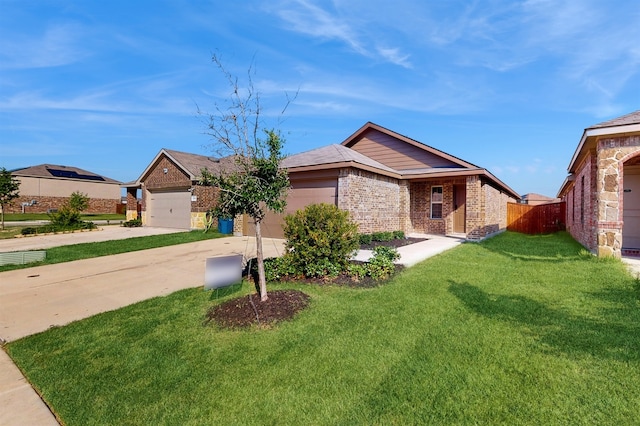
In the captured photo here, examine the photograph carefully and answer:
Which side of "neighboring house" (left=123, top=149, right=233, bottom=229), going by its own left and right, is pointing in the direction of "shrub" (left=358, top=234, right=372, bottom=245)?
left

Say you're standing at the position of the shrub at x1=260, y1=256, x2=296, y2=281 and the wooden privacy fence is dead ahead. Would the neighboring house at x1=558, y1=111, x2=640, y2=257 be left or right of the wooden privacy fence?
right

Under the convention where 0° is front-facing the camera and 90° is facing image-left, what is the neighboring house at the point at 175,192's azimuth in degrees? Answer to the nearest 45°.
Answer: approximately 45°

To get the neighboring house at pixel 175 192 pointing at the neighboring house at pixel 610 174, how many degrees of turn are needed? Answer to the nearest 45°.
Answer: approximately 90° to its left

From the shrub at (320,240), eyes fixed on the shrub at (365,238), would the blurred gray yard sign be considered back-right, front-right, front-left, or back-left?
back-left

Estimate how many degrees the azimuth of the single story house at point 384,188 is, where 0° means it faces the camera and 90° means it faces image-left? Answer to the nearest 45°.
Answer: approximately 45°
